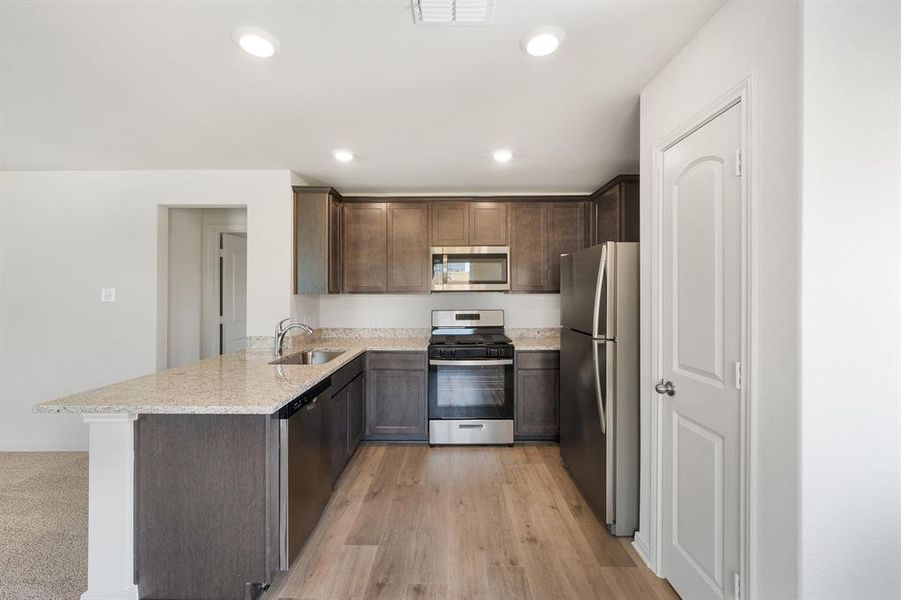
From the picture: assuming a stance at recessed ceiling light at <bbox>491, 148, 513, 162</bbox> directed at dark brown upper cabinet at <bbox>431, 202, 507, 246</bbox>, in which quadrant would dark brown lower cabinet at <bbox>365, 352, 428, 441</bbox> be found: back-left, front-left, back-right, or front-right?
front-left

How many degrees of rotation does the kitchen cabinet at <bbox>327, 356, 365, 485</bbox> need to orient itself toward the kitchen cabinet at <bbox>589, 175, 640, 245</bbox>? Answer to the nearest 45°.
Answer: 0° — it already faces it

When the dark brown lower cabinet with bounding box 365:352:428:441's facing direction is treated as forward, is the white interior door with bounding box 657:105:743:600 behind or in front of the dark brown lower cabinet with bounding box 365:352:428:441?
in front

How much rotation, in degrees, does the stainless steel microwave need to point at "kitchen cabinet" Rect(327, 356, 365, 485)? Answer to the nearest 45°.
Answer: approximately 45° to its right

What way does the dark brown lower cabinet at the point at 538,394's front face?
toward the camera

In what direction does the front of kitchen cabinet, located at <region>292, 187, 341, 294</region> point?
to the viewer's right

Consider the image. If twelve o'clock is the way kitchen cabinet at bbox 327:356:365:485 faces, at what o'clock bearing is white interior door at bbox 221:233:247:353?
The white interior door is roughly at 8 o'clock from the kitchen cabinet.

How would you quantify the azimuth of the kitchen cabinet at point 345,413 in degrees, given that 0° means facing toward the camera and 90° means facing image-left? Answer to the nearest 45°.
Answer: approximately 270°

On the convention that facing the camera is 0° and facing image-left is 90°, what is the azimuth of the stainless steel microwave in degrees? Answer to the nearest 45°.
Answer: approximately 0°
